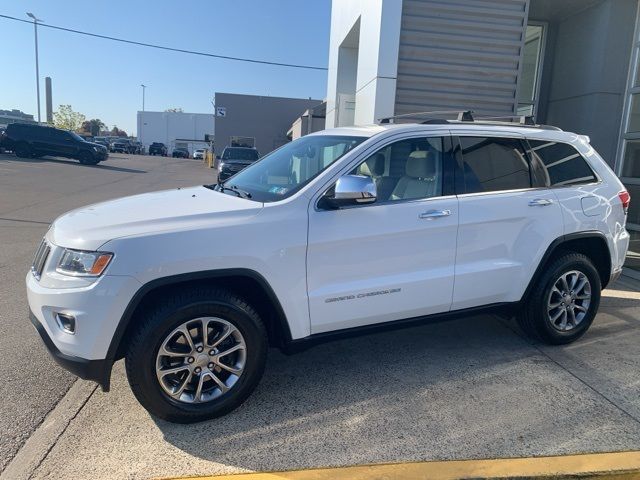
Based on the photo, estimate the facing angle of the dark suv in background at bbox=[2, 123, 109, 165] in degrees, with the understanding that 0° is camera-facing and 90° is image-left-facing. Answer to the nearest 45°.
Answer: approximately 315°

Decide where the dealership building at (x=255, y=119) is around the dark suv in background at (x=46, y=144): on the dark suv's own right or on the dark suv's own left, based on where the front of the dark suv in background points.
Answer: on the dark suv's own left

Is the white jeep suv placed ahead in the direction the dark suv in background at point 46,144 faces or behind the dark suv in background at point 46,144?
ahead

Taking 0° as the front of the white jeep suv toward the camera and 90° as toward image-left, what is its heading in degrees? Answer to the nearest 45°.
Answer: approximately 45°

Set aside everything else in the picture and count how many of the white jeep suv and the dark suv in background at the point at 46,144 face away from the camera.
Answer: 0

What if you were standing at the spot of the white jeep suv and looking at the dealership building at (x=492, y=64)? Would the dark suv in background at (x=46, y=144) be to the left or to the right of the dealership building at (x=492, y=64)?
left
